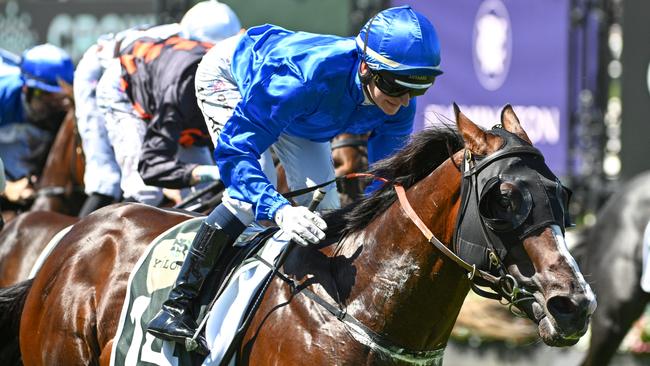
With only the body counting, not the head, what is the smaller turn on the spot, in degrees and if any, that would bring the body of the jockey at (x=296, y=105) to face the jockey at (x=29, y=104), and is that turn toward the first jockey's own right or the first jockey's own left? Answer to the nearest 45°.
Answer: approximately 180°

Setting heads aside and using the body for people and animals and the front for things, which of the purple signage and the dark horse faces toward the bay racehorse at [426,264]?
the purple signage

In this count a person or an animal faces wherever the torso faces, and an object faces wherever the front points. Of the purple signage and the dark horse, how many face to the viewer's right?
1

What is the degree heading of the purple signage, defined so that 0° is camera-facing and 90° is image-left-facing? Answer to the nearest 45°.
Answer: approximately 0°

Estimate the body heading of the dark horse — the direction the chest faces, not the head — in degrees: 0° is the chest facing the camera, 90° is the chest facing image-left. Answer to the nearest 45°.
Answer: approximately 270°

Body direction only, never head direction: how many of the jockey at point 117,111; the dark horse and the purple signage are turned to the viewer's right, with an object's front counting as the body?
2

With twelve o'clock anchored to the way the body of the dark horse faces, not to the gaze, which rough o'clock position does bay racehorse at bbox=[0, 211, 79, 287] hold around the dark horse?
The bay racehorse is roughly at 5 o'clock from the dark horse.

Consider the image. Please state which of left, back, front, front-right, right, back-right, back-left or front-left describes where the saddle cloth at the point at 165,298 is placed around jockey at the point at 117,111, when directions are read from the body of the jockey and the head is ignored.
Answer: right

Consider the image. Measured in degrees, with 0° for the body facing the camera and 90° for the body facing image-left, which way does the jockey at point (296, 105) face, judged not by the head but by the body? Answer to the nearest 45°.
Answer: approximately 315°

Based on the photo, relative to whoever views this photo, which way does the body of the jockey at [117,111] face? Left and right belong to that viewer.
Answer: facing to the right of the viewer

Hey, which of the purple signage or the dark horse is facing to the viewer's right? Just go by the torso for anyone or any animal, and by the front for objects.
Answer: the dark horse

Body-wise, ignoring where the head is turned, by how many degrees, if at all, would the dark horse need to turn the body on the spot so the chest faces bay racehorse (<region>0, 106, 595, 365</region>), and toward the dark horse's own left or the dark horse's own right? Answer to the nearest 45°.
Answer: approximately 90° to the dark horse's own right
